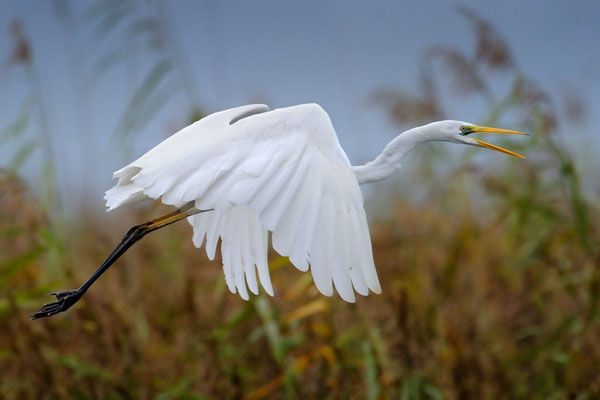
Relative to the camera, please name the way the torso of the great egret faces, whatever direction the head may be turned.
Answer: to the viewer's right
